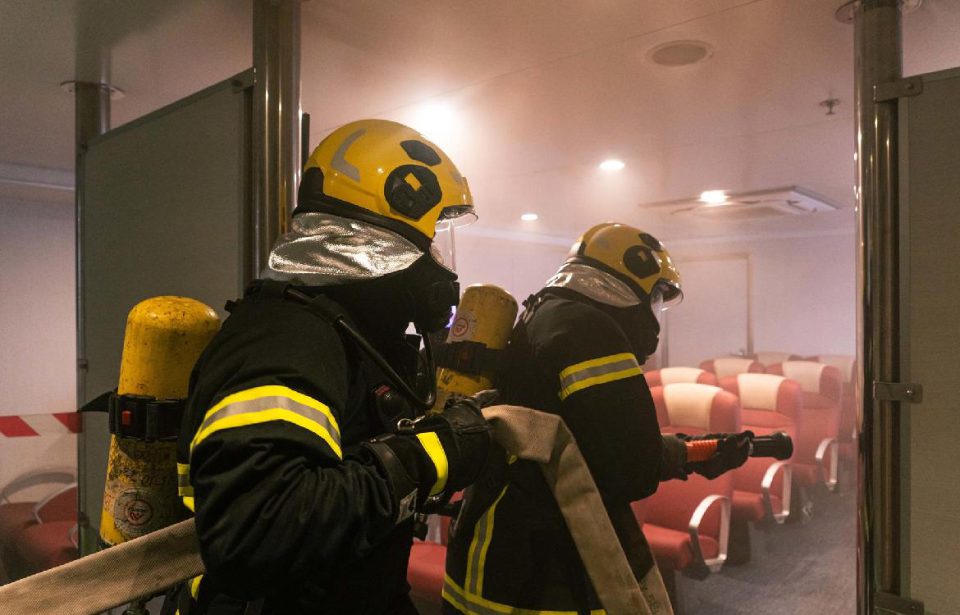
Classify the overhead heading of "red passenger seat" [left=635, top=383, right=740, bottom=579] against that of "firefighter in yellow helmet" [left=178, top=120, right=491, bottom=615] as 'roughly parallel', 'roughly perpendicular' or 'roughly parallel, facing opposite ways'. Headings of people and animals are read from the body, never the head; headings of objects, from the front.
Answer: roughly parallel, facing opposite ways

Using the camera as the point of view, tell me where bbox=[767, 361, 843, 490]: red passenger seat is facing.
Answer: facing the viewer and to the left of the viewer

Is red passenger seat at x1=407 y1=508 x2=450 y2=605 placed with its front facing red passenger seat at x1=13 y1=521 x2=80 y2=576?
no

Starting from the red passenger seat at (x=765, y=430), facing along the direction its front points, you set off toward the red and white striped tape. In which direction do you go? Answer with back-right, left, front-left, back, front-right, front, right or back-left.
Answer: front

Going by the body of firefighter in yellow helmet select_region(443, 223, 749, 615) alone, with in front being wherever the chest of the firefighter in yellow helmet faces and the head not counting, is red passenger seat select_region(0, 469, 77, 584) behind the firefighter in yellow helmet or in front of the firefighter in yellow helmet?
behind

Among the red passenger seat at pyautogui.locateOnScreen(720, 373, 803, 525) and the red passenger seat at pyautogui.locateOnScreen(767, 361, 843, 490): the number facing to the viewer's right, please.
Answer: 0

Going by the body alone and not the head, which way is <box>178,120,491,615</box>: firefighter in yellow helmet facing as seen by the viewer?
to the viewer's right

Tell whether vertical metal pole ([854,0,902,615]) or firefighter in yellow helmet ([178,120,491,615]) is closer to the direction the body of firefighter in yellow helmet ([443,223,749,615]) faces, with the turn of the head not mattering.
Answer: the vertical metal pole

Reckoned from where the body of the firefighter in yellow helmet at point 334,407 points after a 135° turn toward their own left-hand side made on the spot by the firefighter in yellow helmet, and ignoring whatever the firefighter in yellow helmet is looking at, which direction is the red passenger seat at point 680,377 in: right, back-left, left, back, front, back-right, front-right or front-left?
right

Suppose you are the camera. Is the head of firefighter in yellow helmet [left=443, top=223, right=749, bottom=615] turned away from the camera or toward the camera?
away from the camera

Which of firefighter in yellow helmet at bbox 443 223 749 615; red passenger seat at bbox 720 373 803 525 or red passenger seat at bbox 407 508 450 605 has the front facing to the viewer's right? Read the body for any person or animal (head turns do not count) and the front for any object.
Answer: the firefighter in yellow helmet

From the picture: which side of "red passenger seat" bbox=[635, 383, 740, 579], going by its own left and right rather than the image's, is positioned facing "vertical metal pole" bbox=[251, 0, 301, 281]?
front

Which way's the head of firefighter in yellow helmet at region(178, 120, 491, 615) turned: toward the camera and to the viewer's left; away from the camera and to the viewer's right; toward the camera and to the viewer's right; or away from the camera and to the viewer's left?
away from the camera and to the viewer's right

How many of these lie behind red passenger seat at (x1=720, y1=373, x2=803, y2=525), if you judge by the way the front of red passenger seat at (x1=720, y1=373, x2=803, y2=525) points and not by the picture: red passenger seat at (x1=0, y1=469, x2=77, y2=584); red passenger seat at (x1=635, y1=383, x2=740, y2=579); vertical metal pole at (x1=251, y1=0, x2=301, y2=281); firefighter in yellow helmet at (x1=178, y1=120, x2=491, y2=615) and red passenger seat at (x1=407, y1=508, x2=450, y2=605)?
0

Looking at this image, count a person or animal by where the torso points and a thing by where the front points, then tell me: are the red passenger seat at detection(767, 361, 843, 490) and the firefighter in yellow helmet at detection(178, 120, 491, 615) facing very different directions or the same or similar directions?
very different directions
